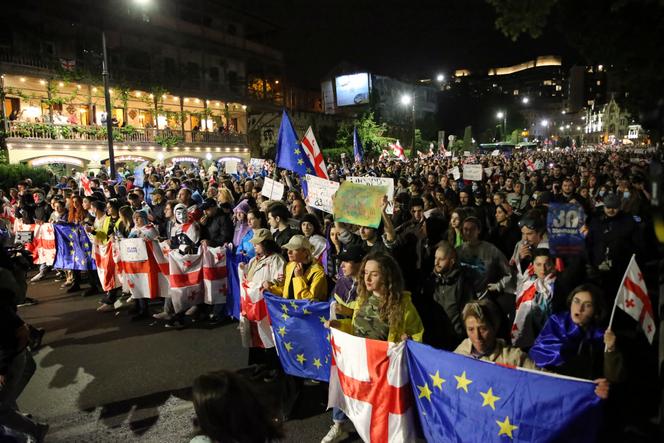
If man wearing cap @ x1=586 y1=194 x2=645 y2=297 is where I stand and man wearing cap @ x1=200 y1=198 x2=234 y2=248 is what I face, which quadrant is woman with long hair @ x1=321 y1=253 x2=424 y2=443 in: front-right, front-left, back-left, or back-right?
front-left

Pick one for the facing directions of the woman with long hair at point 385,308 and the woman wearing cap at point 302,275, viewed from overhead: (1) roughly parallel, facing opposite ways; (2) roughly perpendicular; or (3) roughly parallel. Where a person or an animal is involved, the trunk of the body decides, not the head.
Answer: roughly parallel

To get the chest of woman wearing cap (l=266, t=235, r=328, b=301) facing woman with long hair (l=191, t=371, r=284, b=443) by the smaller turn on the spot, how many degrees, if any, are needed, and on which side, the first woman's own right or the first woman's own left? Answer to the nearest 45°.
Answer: approximately 45° to the first woman's own left

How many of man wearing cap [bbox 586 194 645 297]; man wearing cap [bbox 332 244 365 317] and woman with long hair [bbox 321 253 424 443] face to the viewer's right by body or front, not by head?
0

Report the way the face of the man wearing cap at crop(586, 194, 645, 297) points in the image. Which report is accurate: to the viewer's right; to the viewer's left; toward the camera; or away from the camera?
toward the camera

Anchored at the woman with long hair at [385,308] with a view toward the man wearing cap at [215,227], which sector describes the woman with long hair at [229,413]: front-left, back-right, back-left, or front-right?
back-left

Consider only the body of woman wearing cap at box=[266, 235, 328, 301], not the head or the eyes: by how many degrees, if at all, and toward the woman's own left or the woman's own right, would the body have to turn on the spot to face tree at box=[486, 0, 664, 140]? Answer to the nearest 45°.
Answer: approximately 135° to the woman's own left

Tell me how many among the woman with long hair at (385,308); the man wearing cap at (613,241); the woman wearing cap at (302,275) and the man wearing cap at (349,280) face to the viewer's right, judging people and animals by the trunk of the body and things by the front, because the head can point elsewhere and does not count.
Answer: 0

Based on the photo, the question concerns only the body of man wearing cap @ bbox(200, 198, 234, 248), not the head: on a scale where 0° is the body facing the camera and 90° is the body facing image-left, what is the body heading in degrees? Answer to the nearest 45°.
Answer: approximately 45°

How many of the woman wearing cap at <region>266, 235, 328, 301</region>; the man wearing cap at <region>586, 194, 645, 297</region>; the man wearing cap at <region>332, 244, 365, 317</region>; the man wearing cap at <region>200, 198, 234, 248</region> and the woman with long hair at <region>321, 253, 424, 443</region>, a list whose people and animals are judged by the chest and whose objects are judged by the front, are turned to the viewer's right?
0

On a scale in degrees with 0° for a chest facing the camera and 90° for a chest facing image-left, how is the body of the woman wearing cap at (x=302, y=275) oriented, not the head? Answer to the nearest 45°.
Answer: approximately 45°

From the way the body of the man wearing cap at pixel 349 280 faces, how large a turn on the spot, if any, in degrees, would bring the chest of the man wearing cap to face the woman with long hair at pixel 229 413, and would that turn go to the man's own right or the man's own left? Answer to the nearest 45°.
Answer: approximately 45° to the man's own left

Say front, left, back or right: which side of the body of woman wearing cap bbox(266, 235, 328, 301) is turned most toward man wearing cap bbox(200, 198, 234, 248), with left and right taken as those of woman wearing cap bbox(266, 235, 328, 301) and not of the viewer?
right

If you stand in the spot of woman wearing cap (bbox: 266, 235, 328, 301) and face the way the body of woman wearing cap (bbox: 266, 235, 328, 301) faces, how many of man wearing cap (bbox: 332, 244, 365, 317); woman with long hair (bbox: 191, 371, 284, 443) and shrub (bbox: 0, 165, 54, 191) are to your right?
1

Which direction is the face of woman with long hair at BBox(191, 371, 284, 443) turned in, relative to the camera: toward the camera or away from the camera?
away from the camera

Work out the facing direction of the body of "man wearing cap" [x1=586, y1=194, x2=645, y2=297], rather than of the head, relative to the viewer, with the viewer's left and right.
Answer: facing the viewer and to the left of the viewer
